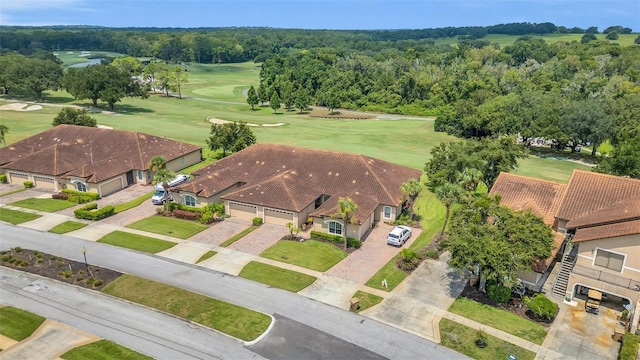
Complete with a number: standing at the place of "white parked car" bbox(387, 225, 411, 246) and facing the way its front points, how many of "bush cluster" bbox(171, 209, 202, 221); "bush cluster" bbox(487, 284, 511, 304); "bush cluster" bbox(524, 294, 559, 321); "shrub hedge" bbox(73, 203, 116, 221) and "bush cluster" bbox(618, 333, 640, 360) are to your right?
3

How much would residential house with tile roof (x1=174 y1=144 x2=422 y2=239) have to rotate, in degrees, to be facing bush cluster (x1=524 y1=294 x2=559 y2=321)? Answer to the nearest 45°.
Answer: approximately 90° to its left

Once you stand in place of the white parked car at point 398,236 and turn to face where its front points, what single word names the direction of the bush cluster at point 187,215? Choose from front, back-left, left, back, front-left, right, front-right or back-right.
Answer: back-left

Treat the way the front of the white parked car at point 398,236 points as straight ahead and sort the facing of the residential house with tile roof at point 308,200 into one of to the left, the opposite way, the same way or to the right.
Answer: the opposite way

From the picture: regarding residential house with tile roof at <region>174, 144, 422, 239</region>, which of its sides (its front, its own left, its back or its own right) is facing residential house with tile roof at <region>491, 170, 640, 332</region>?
left

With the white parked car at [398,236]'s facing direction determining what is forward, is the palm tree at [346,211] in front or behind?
behind

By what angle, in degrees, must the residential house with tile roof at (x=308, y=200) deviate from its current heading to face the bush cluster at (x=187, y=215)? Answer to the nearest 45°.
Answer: approximately 45° to its right

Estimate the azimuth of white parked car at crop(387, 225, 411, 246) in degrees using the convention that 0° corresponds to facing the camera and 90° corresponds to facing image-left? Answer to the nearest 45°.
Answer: approximately 225°

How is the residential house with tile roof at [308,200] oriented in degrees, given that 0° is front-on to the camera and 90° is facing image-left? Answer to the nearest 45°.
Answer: approximately 45°

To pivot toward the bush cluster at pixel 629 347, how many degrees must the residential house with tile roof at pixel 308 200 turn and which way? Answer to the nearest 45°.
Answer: approximately 90° to its left
